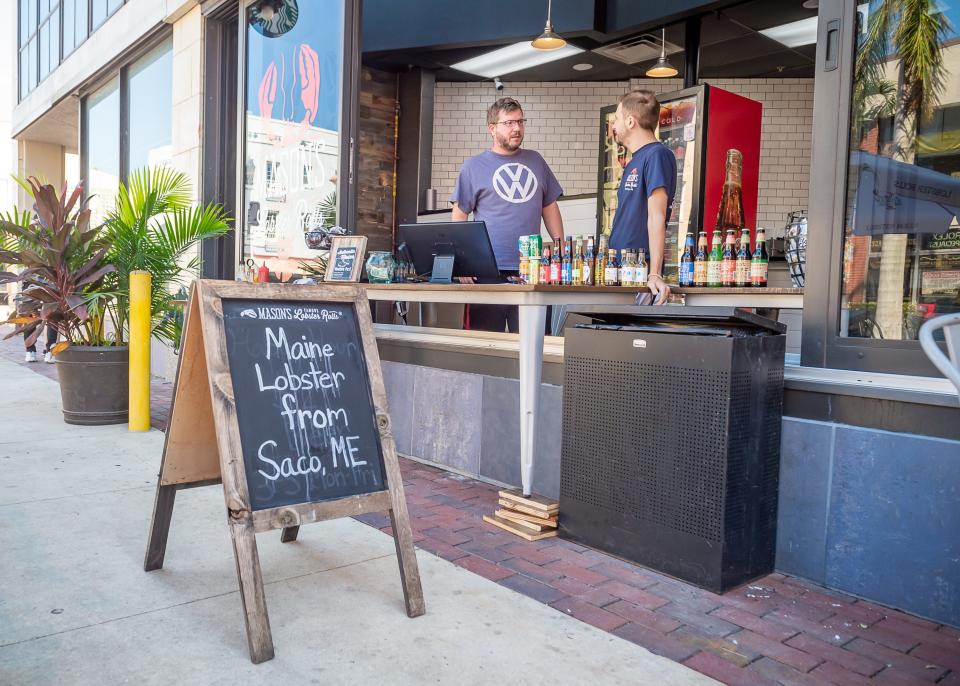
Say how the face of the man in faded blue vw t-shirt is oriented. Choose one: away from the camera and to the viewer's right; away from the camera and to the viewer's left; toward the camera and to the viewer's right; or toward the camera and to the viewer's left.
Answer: toward the camera and to the viewer's right

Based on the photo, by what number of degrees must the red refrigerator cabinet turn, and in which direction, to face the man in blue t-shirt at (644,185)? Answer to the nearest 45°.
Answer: approximately 45° to its left

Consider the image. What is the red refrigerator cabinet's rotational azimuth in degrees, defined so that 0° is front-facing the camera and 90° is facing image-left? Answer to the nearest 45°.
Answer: approximately 45°

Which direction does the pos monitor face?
away from the camera

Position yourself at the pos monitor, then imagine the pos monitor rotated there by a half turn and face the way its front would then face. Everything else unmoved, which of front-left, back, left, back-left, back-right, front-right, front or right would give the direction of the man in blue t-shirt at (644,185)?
left

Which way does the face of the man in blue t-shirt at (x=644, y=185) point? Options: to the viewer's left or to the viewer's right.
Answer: to the viewer's left

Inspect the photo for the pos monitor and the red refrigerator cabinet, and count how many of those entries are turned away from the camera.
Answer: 1

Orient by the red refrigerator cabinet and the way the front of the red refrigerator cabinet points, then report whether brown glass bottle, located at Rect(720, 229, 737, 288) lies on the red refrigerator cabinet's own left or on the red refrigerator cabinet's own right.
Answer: on the red refrigerator cabinet's own left

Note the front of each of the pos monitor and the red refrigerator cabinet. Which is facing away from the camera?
the pos monitor

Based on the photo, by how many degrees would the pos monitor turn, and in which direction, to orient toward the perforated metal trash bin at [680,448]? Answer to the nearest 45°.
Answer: approximately 135° to its right
